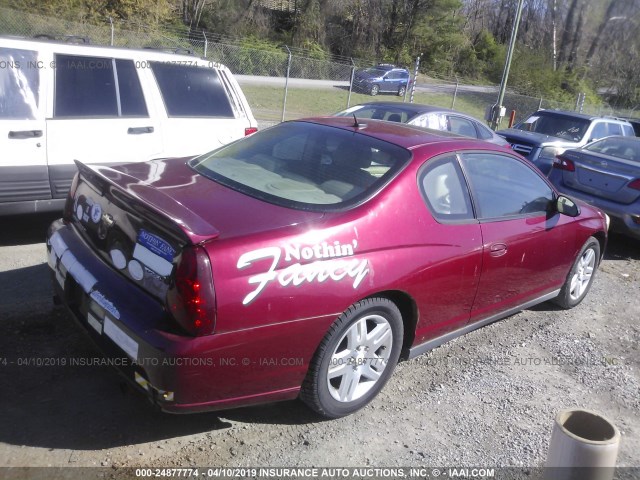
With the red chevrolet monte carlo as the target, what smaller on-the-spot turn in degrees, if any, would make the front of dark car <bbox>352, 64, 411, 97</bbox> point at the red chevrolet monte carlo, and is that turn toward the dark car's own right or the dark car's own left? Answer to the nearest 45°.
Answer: approximately 45° to the dark car's own left

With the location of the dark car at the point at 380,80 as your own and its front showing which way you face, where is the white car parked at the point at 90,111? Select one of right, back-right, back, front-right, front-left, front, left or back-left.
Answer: front-left

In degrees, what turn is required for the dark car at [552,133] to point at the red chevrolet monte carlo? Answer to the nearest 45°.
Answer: approximately 45° to its left

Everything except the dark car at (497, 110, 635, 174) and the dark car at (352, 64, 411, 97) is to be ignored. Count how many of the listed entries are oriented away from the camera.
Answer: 0

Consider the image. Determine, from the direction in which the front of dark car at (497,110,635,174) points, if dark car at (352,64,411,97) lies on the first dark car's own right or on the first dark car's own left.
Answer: on the first dark car's own right

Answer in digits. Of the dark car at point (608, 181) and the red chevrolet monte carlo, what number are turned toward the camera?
0

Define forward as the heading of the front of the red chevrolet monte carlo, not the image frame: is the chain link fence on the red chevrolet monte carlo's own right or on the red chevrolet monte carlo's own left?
on the red chevrolet monte carlo's own left

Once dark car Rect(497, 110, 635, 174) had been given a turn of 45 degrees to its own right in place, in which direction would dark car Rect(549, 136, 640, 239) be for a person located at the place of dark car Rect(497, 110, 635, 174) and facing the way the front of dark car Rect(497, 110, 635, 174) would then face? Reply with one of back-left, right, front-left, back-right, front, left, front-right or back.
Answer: left

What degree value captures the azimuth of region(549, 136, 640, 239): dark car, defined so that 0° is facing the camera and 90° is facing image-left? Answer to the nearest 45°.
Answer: approximately 225°

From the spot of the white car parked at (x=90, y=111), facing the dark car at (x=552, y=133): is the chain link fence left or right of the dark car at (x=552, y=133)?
left

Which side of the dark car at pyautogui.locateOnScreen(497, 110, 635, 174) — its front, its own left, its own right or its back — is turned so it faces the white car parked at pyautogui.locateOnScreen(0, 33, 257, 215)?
front

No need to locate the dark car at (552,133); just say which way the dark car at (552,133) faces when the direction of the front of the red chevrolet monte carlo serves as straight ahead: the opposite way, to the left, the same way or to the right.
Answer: the opposite way

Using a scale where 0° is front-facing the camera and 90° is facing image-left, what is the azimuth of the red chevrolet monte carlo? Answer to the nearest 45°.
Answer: approximately 225°

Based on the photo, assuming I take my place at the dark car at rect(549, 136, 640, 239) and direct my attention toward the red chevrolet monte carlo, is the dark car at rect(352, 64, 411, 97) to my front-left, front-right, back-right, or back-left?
back-right

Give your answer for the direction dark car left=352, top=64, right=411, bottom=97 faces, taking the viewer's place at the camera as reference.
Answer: facing the viewer and to the left of the viewer

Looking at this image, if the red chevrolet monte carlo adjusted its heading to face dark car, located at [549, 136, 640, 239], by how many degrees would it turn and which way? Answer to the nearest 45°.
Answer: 0° — it already faces it

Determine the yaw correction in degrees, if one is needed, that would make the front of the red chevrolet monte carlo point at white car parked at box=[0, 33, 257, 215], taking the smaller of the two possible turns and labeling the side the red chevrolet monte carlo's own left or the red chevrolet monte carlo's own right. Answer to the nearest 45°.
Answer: approximately 90° to the red chevrolet monte carlo's own left
